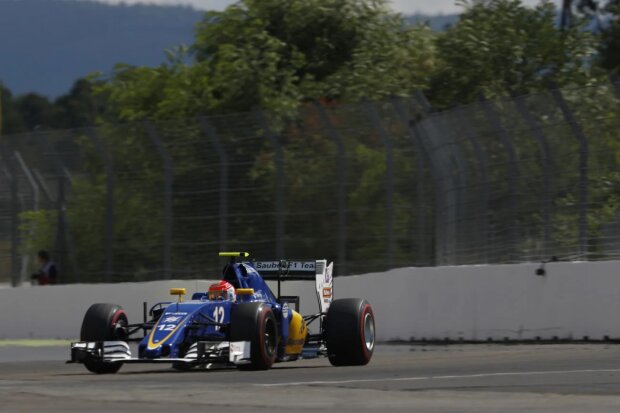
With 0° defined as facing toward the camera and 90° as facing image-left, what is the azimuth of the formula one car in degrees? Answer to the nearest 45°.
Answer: approximately 45°

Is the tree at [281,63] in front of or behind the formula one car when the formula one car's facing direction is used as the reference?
behind

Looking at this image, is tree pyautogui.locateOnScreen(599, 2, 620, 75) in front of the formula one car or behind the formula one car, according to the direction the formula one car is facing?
behind

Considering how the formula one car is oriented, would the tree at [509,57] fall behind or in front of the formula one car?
behind
